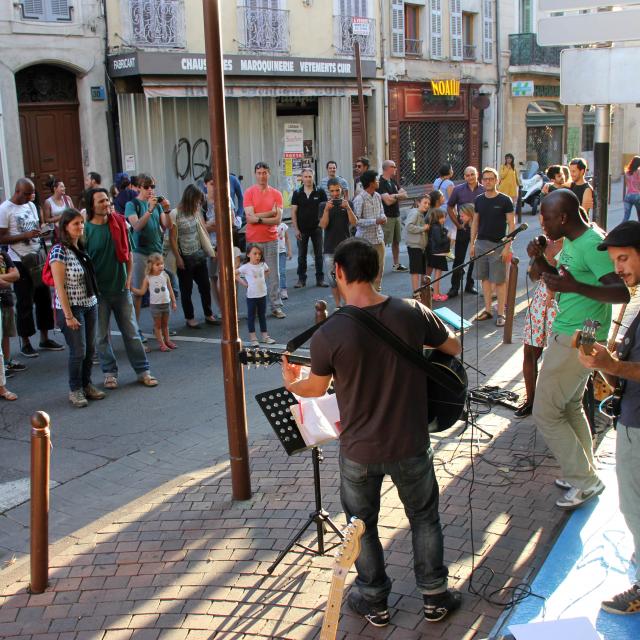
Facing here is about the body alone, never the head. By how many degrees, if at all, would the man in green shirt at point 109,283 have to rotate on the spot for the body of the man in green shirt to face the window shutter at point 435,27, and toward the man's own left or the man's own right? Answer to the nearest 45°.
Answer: approximately 90° to the man's own left

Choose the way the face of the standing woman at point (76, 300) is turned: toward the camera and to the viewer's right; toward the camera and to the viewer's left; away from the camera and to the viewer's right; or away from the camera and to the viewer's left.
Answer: toward the camera and to the viewer's right

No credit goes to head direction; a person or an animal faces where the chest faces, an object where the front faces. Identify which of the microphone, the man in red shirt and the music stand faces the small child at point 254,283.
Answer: the man in red shirt

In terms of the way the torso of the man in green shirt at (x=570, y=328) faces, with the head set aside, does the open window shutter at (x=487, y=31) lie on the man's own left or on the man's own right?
on the man's own right

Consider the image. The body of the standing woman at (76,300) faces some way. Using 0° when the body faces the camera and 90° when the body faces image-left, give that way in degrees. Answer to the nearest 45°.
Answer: approximately 315°

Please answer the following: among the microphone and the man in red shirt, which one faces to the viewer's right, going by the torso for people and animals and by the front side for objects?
the microphone

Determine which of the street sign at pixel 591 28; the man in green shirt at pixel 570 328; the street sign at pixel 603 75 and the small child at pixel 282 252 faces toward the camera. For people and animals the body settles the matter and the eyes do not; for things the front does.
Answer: the small child

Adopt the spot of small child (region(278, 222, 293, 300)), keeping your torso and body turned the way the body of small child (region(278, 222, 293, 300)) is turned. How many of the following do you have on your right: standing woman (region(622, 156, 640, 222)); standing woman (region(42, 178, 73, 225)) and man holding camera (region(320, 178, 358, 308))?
1

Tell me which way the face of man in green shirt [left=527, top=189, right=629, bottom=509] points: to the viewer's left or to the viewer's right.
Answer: to the viewer's left

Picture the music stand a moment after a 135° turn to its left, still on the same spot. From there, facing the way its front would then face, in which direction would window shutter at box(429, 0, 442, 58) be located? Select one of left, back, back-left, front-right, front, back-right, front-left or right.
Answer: front
